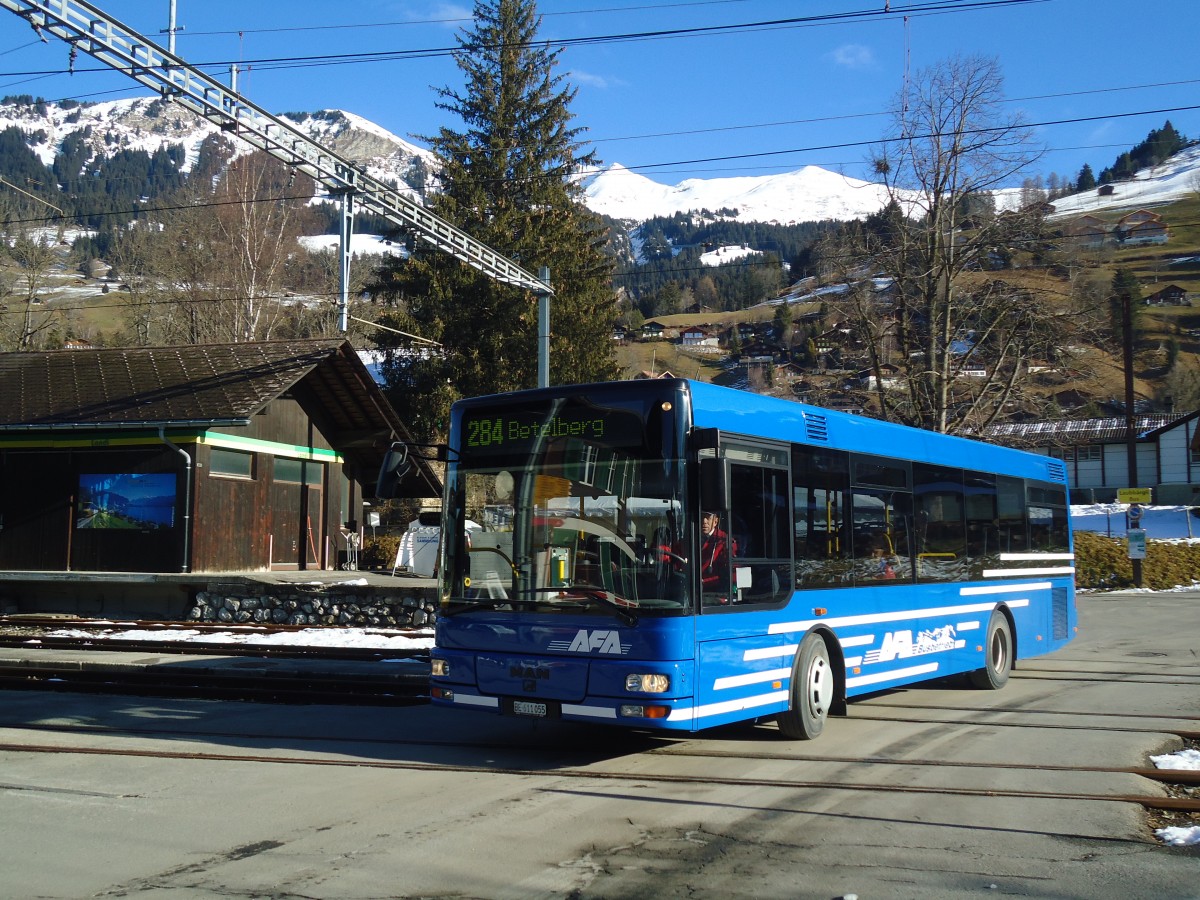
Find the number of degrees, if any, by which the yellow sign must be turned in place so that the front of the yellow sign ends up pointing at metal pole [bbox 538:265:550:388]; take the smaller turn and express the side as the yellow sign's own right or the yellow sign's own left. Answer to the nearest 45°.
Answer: approximately 45° to the yellow sign's own right

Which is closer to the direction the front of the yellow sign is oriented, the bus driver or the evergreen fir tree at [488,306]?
the bus driver

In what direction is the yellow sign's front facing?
toward the camera

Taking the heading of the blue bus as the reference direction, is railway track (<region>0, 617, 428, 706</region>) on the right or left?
on its right

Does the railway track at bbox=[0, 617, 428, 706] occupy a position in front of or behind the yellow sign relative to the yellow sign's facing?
in front

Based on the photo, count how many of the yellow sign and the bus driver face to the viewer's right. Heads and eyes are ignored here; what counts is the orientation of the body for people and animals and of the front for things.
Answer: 0

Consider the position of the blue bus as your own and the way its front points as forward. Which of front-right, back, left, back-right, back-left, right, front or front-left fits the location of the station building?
right

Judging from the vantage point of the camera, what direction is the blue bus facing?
facing the viewer and to the left of the viewer

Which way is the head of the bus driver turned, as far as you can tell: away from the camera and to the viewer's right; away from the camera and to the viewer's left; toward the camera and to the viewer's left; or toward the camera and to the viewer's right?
toward the camera and to the viewer's left

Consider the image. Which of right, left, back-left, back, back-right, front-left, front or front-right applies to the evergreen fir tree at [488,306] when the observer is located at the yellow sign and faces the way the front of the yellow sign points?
right

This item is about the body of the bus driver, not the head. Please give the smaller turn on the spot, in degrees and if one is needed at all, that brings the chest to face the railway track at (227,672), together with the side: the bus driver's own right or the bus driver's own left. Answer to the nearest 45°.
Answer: approximately 90° to the bus driver's own right

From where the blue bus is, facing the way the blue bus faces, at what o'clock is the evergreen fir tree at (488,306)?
The evergreen fir tree is roughly at 4 o'clock from the blue bus.

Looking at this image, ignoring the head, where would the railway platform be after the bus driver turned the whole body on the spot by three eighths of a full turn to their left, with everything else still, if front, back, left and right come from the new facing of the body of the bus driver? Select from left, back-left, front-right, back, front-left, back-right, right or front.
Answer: back-left

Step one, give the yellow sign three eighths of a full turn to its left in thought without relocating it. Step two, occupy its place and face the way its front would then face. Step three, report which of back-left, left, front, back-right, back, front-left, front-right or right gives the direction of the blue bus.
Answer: back-right

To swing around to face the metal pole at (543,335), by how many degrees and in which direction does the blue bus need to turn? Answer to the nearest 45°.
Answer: approximately 135° to its right

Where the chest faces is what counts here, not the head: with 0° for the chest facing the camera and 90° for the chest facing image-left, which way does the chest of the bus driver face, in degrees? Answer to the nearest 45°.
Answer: approximately 45°
